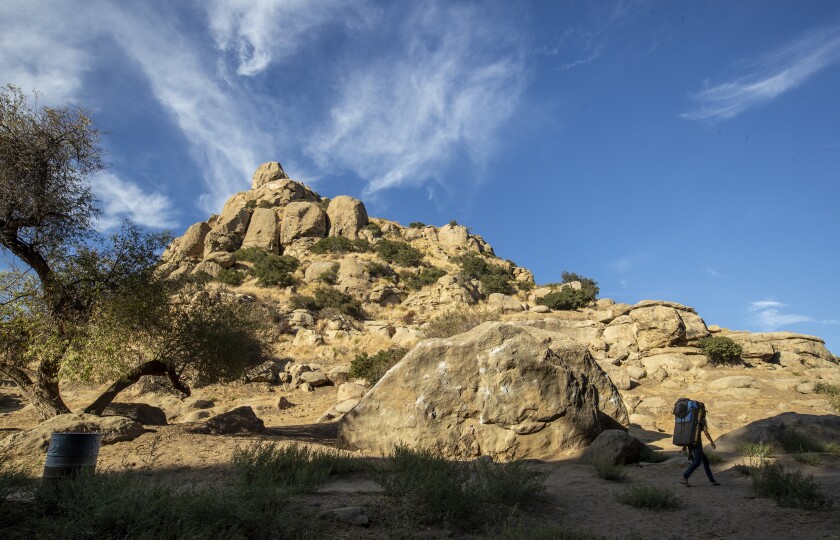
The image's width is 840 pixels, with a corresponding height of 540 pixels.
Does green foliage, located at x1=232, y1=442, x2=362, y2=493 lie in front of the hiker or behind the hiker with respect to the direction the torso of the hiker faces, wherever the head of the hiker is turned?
behind

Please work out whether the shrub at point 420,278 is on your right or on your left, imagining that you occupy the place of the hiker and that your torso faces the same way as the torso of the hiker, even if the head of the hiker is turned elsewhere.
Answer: on your left

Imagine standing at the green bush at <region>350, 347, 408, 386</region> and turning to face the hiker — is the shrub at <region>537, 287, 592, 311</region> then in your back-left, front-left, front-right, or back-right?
back-left

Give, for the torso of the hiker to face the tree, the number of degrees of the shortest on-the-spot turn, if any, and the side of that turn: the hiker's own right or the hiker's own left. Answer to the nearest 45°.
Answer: approximately 180°

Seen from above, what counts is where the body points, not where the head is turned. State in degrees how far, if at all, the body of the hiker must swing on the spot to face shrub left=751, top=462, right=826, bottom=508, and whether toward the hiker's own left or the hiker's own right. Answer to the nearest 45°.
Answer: approximately 45° to the hiker's own right

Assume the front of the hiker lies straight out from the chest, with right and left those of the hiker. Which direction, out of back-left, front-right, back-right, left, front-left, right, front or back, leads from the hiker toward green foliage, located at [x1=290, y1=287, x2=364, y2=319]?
back-left

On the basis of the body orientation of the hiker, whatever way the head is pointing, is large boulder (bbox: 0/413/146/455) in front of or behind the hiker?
behind

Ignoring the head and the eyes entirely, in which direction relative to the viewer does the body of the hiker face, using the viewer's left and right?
facing to the right of the viewer

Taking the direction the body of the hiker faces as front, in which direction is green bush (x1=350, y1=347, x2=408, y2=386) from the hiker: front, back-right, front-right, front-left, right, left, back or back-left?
back-left
